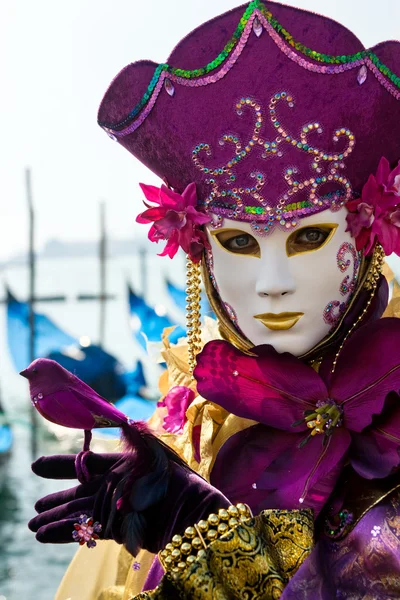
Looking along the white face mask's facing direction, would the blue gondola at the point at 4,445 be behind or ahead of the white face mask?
behind

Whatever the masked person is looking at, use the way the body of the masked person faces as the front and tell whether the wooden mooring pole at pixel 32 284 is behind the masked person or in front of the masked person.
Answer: behind

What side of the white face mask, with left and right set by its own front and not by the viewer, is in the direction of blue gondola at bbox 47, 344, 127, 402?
back

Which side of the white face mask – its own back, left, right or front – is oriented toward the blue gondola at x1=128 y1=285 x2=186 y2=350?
back

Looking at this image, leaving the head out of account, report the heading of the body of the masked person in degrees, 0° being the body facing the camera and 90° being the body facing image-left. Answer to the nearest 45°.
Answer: approximately 0°
